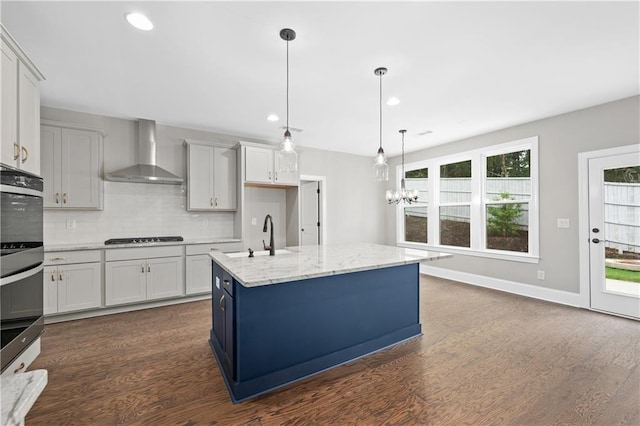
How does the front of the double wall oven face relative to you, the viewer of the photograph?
facing to the right of the viewer

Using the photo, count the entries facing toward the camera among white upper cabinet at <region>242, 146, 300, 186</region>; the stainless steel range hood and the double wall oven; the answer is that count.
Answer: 2

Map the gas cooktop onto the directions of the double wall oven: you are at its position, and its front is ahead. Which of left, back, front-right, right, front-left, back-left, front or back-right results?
front-left

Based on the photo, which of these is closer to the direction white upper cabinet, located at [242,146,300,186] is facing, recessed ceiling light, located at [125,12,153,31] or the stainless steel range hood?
the recessed ceiling light

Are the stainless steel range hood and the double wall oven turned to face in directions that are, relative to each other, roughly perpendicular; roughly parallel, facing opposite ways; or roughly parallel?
roughly perpendicular

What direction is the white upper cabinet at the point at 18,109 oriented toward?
to the viewer's right

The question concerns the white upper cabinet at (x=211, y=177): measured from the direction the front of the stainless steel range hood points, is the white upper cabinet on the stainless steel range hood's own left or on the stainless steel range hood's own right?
on the stainless steel range hood's own left

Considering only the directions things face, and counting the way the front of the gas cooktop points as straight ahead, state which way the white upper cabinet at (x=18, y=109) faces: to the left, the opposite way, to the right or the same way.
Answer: to the left

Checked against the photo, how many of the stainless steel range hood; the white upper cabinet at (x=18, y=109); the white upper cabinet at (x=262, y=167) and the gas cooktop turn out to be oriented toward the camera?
3
